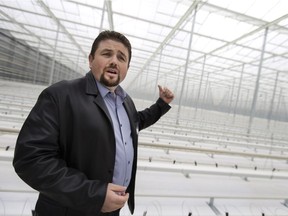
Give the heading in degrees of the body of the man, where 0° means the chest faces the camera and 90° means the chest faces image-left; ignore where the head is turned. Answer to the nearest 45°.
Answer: approximately 315°
